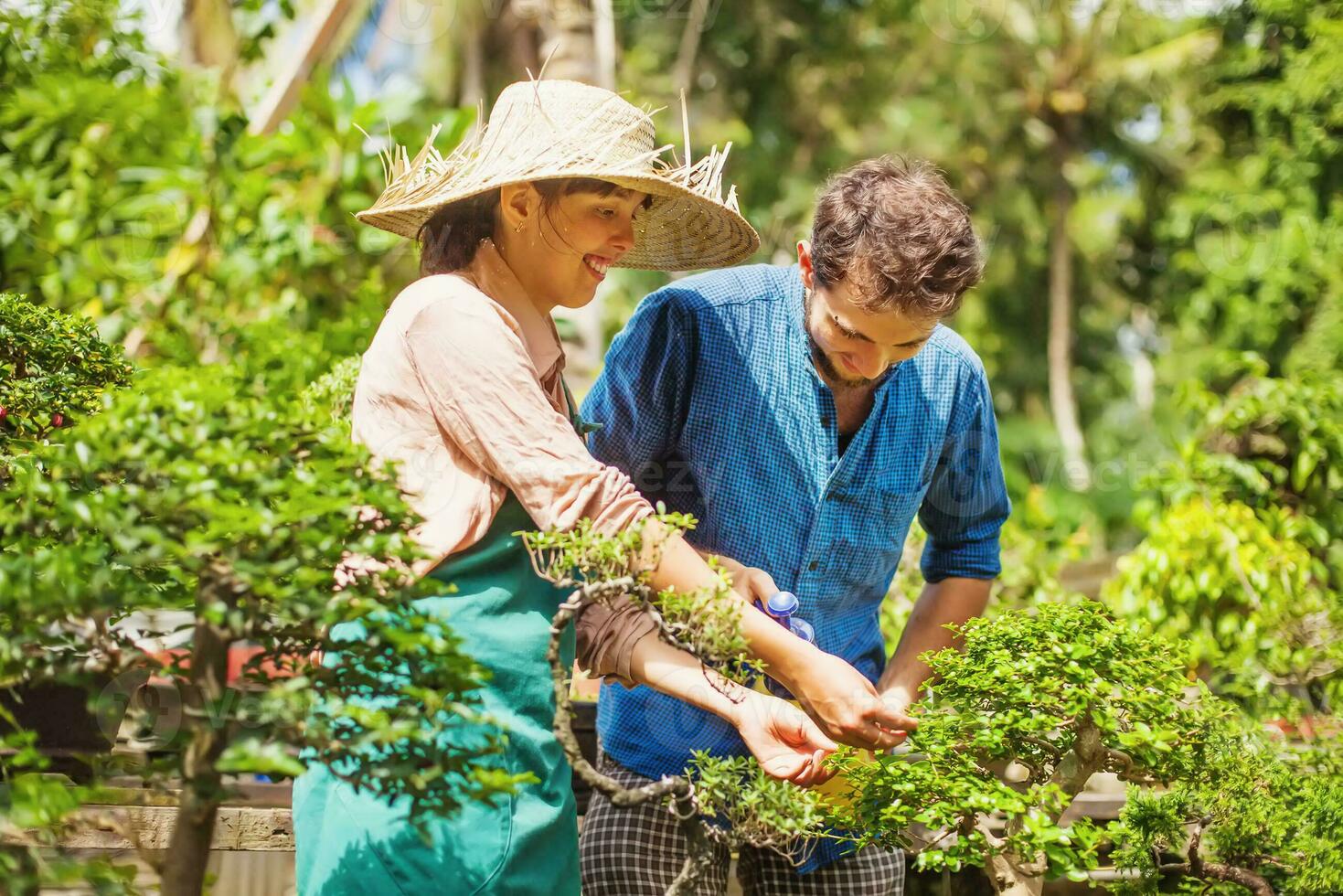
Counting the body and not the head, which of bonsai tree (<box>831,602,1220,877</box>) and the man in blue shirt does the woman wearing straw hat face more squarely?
the bonsai tree

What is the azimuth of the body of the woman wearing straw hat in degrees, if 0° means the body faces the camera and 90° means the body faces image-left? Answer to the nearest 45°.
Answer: approximately 270°

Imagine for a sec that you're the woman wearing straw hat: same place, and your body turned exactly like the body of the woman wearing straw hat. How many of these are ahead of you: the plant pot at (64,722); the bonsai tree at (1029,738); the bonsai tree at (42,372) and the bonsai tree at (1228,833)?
2

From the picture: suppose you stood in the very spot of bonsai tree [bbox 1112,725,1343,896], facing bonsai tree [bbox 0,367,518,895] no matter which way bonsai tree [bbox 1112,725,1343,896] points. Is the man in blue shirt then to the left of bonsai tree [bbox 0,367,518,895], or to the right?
right

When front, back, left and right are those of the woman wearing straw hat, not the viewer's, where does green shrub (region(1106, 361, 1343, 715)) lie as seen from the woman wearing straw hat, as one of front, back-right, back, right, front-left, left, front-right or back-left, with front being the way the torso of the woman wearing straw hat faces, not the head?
front-left

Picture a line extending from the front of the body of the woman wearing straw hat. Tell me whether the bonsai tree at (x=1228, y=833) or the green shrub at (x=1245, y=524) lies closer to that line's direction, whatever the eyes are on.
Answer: the bonsai tree

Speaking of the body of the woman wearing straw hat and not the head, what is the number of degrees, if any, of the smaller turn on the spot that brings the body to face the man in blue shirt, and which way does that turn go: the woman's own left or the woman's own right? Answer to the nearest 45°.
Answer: approximately 45° to the woman's own left

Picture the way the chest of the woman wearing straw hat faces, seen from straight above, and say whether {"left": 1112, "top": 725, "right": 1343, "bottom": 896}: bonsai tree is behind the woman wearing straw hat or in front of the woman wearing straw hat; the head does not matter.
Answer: in front

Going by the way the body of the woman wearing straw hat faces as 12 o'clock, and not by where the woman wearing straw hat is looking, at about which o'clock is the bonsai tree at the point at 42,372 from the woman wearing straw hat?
The bonsai tree is roughly at 7 o'clock from the woman wearing straw hat.

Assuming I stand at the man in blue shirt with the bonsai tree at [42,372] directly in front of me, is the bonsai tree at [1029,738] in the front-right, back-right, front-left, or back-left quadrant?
back-left
